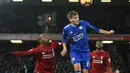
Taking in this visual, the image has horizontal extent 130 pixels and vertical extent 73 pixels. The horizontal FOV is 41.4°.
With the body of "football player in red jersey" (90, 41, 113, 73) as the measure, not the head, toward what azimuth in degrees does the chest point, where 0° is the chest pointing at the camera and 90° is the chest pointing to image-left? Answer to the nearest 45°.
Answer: approximately 45°

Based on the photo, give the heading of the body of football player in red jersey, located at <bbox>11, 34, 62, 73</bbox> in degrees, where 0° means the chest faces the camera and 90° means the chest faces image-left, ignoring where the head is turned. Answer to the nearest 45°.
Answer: approximately 315°

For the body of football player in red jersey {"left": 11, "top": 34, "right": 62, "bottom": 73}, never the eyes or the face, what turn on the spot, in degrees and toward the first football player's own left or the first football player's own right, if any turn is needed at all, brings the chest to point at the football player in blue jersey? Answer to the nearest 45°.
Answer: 0° — they already face them

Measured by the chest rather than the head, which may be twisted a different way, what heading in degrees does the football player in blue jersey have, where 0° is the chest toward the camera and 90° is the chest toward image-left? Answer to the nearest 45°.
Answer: approximately 0°
